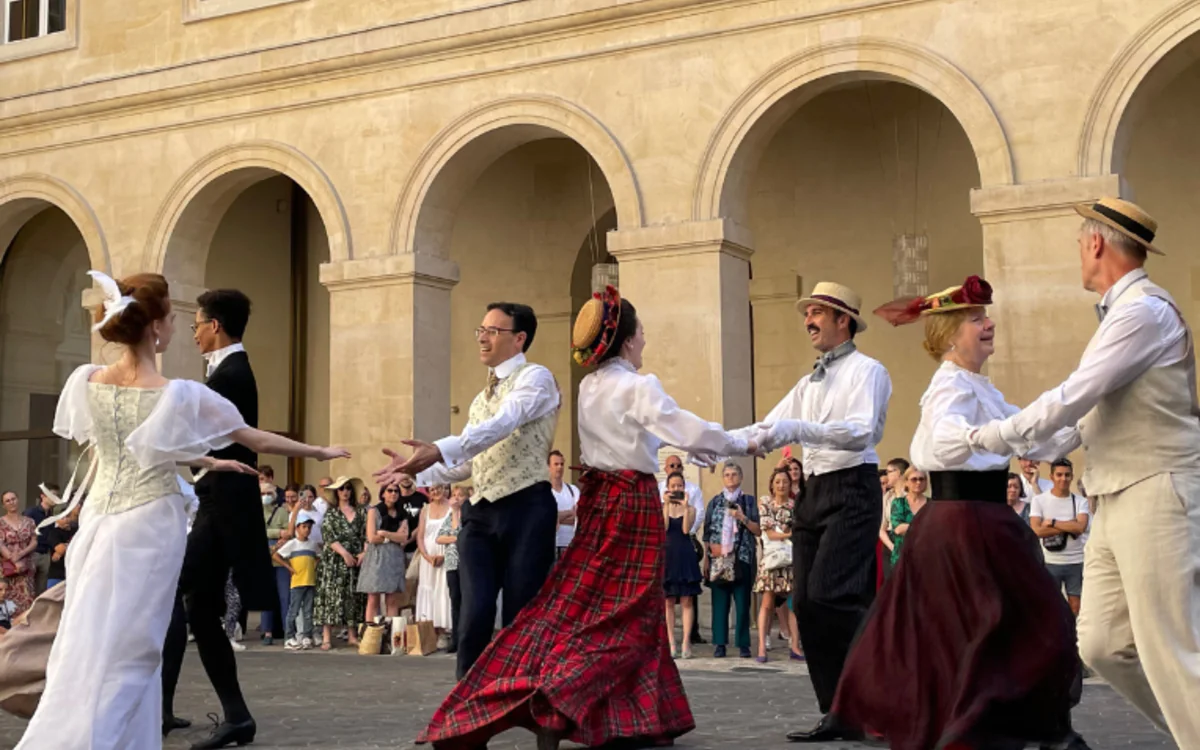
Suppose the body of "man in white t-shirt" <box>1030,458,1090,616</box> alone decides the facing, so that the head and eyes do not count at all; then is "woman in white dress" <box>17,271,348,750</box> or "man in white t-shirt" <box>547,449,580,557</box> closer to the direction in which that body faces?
the woman in white dress

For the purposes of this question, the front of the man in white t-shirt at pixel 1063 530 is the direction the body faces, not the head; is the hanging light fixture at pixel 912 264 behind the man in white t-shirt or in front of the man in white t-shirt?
behind

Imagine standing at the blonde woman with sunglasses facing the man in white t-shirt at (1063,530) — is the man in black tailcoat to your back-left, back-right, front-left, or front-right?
back-right
